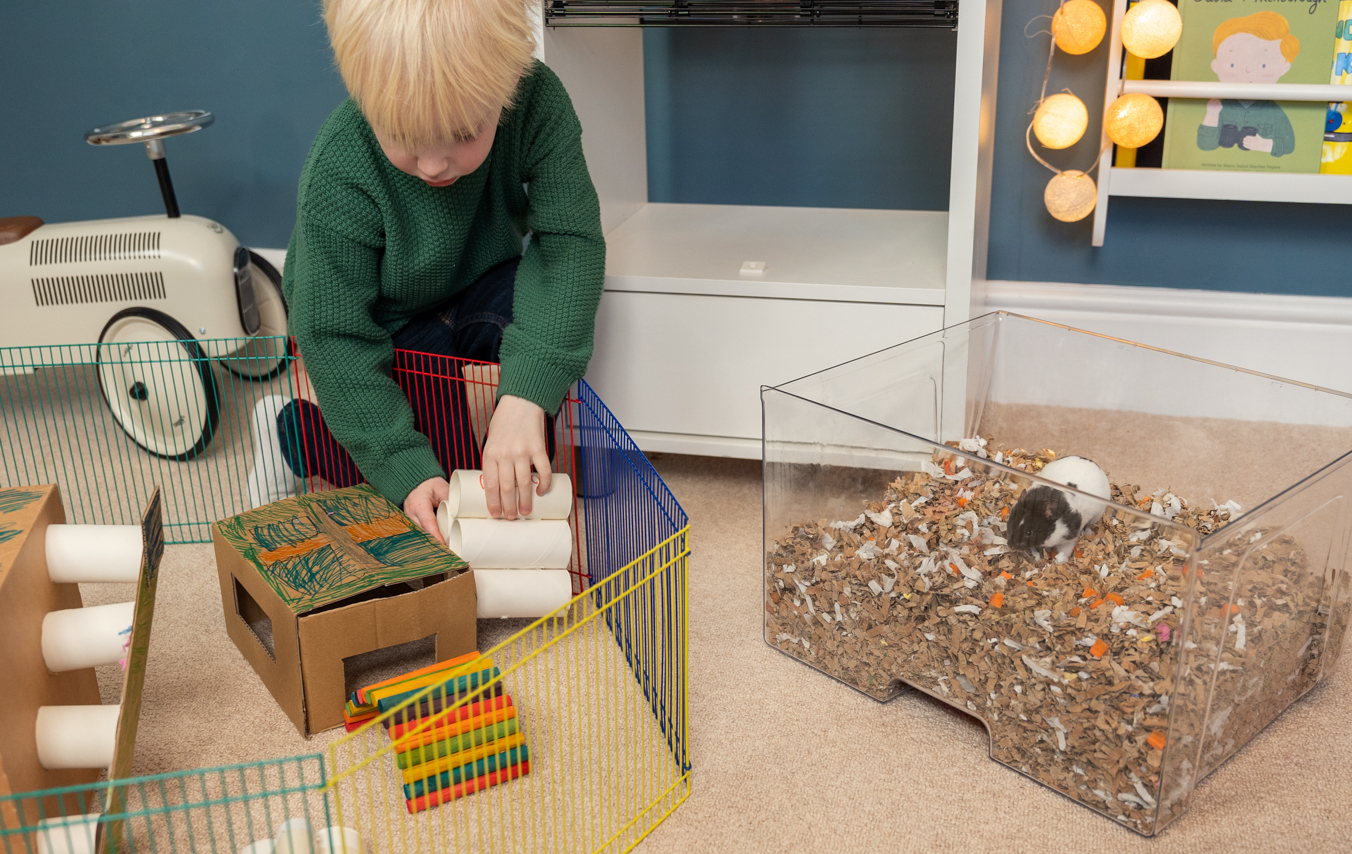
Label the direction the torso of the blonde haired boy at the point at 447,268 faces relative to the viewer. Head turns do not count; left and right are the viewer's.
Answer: facing the viewer

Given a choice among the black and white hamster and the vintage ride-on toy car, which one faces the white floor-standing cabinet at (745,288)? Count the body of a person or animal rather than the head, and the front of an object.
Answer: the vintage ride-on toy car

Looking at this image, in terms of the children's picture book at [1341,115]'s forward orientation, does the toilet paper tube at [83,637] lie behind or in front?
in front

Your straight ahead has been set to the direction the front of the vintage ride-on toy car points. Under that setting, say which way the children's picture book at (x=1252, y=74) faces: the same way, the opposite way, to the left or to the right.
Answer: to the right

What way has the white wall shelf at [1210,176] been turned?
toward the camera

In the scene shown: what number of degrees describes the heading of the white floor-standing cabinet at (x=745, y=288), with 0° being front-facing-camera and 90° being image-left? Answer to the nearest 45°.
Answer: approximately 0°

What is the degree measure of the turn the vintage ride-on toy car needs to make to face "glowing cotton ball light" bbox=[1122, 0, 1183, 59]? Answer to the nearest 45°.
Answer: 0° — it already faces it

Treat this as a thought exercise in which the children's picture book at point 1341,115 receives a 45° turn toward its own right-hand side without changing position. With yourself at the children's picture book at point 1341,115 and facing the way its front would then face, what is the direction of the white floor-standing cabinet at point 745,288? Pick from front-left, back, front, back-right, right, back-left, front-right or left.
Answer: front

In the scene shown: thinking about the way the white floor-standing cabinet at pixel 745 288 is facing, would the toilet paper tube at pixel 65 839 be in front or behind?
in front

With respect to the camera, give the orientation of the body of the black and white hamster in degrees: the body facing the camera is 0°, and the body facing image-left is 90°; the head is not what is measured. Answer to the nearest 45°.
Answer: approximately 45°

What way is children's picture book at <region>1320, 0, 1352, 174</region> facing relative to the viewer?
toward the camera
